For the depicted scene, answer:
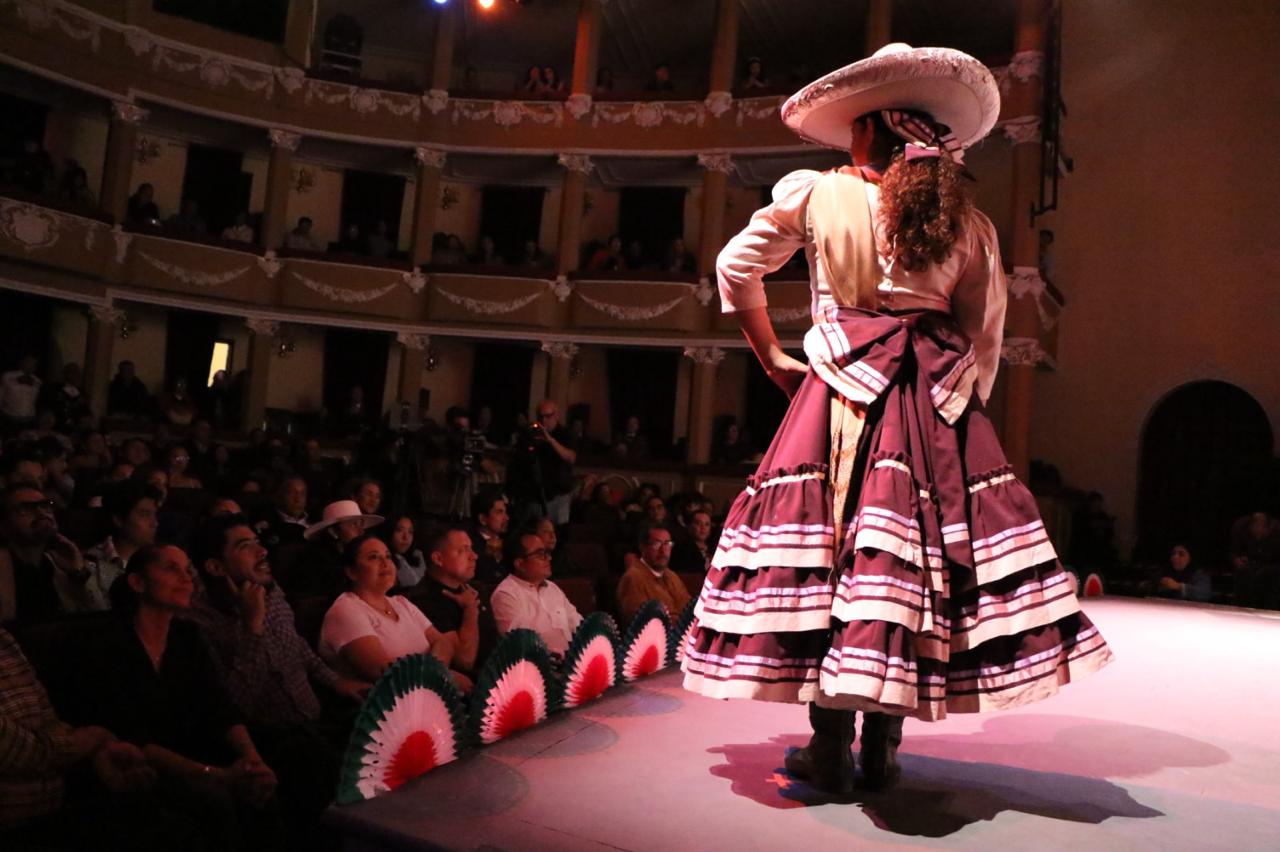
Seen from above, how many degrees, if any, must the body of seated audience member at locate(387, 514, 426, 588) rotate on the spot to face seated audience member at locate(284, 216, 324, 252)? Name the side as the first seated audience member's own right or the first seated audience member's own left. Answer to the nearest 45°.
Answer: approximately 135° to the first seated audience member's own left

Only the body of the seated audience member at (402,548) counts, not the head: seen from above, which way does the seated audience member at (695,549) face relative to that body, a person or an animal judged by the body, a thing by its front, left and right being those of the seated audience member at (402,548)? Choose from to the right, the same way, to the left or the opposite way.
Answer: the same way

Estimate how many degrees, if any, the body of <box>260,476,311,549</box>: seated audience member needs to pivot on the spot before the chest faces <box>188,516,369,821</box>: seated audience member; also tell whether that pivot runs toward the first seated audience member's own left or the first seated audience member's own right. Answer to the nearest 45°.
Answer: approximately 45° to the first seated audience member's own right

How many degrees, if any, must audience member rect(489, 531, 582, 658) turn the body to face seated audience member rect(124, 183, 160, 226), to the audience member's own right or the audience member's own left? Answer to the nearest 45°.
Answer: approximately 180°

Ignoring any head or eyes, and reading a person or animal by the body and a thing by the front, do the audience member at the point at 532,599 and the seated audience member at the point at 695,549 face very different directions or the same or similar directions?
same or similar directions

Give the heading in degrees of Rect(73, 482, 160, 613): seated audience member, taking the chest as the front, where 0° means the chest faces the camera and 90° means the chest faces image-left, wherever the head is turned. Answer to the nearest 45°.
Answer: approximately 315°

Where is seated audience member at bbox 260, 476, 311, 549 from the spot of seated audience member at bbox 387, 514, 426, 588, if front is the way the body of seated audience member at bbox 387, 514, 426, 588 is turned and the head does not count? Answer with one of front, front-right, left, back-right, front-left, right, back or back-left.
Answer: back

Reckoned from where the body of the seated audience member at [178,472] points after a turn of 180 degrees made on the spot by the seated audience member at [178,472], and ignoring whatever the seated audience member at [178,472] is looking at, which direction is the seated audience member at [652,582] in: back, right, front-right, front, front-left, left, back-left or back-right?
back

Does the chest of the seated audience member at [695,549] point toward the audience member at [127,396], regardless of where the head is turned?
no

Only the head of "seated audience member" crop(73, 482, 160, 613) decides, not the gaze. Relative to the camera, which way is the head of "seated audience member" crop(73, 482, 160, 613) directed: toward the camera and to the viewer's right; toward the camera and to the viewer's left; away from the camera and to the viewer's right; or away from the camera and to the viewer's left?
toward the camera and to the viewer's right

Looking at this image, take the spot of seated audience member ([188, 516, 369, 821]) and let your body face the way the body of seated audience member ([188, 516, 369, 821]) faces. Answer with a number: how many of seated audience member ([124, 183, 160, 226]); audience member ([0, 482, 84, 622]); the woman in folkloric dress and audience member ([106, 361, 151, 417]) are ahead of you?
1

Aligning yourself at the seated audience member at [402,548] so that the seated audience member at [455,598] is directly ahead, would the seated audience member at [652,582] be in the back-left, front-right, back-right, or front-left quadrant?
front-left

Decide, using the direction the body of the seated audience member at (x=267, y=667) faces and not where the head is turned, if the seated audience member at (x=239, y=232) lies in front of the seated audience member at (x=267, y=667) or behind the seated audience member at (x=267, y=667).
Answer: behind

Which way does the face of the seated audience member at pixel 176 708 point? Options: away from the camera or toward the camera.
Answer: toward the camera

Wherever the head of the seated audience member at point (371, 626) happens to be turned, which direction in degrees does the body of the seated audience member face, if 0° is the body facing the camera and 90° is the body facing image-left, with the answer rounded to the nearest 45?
approximately 315°

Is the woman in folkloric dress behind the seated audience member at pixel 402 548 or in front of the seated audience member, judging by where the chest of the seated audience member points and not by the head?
in front

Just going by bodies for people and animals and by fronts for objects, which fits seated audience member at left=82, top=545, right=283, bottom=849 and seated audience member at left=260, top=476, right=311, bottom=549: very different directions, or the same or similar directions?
same or similar directions

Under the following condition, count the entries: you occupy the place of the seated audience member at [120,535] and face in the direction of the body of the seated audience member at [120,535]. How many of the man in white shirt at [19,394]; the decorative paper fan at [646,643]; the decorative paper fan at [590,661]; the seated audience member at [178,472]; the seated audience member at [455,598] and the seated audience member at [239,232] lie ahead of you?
3

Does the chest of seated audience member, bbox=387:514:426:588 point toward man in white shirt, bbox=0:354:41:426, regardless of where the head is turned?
no

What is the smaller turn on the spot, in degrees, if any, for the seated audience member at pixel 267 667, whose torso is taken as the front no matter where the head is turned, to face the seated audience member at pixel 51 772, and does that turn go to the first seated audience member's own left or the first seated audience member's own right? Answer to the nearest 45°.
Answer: approximately 90° to the first seated audience member's own right

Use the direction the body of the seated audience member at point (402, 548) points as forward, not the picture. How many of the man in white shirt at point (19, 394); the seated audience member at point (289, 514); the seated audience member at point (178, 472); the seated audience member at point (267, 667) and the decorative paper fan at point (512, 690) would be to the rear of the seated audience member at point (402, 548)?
3

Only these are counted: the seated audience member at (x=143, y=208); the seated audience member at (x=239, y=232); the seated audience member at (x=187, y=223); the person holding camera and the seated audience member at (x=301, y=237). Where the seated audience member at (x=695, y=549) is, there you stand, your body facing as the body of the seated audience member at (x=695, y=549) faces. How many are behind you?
5

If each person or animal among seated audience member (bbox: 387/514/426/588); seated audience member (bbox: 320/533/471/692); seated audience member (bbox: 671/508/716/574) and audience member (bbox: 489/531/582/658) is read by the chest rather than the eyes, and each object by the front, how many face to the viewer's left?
0

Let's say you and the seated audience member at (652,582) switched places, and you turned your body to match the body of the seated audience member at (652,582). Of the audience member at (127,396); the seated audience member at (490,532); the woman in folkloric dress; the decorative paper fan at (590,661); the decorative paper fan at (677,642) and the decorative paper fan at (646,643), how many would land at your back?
2

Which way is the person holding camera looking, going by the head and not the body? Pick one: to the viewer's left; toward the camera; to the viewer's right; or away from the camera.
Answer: toward the camera
